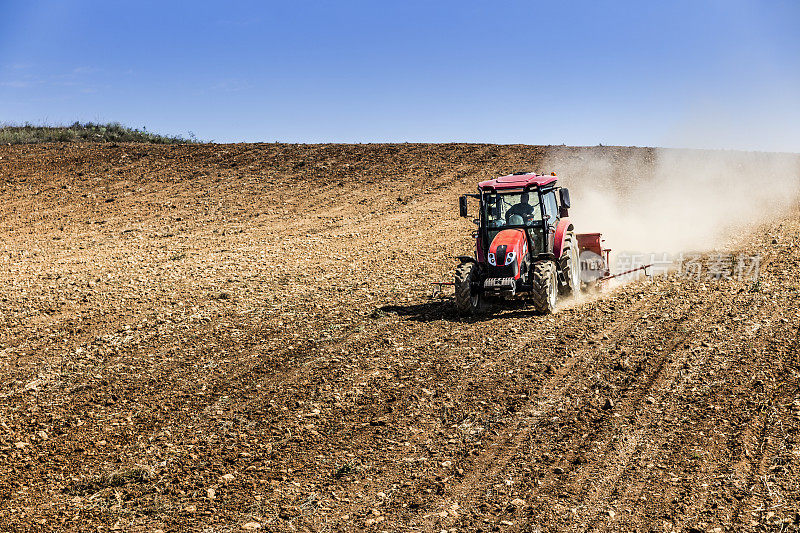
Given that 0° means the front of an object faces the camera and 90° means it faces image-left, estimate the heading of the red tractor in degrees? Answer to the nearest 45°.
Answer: approximately 45°

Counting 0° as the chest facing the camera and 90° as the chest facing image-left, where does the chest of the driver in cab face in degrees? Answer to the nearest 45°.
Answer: approximately 45°
